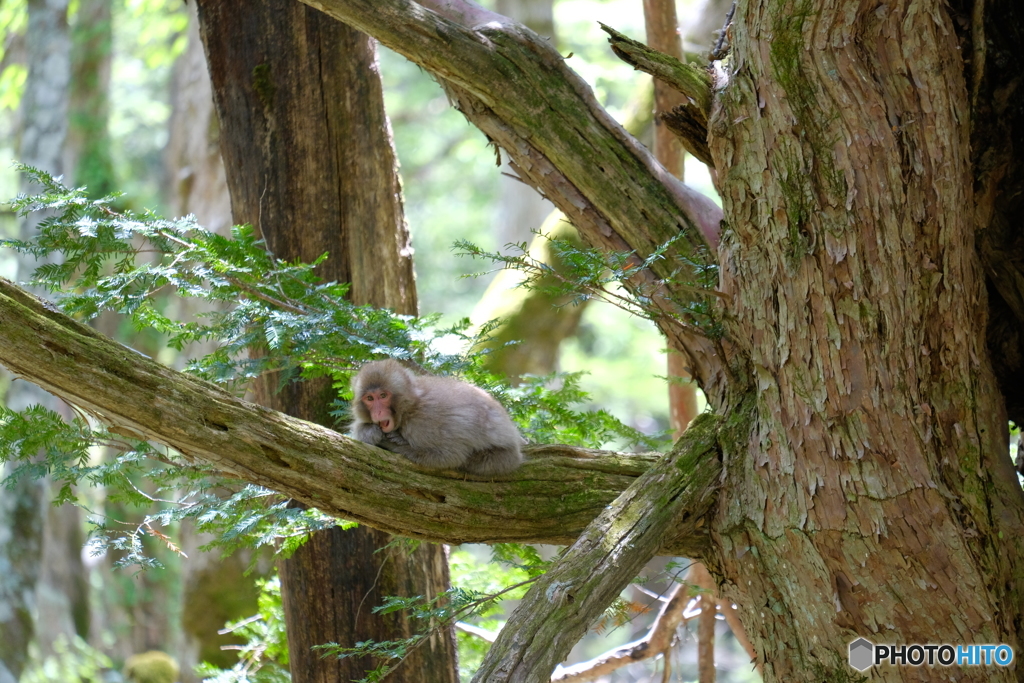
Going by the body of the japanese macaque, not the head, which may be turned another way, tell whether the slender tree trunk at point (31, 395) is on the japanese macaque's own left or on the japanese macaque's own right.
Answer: on the japanese macaque's own right

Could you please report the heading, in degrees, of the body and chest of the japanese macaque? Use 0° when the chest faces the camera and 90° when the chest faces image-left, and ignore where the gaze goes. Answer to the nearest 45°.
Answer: approximately 90°

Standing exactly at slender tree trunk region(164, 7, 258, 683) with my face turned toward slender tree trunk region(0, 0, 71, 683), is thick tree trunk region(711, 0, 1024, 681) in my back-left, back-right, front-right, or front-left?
back-left

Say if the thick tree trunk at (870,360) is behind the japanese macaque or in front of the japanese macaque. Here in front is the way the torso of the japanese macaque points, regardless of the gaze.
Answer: behind

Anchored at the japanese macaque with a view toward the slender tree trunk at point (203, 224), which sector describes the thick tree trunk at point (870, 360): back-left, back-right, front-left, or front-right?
back-right

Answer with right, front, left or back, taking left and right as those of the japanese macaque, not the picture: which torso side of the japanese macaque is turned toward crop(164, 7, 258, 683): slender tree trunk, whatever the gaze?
right

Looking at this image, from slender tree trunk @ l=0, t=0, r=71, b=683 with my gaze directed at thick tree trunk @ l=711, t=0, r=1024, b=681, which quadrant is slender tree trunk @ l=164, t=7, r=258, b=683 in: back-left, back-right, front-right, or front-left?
front-left
